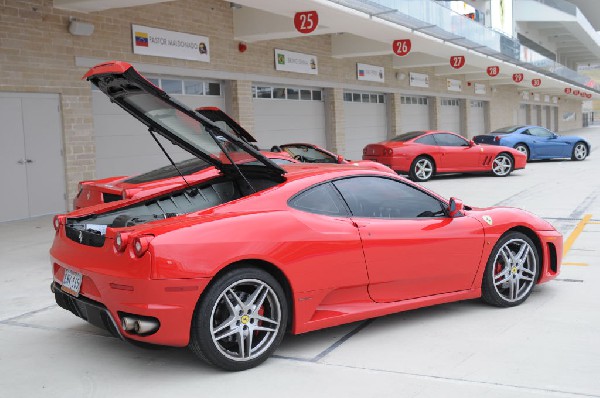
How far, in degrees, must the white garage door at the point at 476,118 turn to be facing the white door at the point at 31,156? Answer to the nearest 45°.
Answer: approximately 45° to its right

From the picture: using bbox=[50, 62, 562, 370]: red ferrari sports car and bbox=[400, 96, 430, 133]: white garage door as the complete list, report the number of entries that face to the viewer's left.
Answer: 0

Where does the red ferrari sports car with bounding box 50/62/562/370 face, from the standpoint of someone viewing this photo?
facing away from the viewer and to the right of the viewer

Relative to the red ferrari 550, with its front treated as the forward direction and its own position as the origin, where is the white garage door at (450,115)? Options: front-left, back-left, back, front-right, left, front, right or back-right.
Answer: front-left

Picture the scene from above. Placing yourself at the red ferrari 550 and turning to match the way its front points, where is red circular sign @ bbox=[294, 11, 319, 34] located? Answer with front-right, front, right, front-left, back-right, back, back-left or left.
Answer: back

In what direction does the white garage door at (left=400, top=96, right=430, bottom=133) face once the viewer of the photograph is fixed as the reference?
facing the viewer and to the right of the viewer

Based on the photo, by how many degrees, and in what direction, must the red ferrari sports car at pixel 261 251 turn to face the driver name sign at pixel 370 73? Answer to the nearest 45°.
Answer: approximately 45° to its left

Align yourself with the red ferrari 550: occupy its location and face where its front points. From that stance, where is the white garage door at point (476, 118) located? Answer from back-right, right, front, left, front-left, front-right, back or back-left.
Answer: front-left

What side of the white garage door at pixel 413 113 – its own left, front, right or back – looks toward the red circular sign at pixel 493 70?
left

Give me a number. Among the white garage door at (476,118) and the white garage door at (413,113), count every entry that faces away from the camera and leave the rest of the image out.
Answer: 0

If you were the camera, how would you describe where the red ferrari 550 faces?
facing away from the viewer and to the right of the viewer

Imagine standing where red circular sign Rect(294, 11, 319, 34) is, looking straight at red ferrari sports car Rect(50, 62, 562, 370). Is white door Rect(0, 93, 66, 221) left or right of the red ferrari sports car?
right

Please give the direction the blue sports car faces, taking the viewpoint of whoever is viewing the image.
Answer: facing away from the viewer and to the right of the viewer
